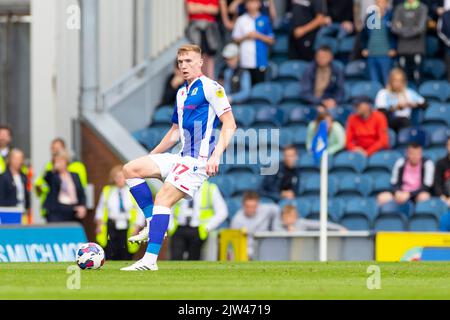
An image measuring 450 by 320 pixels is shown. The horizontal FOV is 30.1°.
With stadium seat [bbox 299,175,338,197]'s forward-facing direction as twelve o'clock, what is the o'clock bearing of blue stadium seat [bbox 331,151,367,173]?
The blue stadium seat is roughly at 8 o'clock from the stadium seat.

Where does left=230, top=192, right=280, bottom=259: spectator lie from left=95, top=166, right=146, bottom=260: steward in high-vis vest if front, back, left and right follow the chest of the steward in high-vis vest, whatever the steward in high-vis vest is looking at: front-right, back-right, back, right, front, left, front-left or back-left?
left

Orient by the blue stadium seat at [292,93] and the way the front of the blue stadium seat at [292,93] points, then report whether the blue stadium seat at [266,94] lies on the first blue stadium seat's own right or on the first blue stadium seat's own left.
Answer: on the first blue stadium seat's own right

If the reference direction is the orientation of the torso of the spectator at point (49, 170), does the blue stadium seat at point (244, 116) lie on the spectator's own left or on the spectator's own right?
on the spectator's own left

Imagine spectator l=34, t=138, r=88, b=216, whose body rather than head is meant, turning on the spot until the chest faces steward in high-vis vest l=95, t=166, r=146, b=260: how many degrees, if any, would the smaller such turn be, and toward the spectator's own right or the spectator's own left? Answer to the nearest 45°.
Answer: approximately 45° to the spectator's own left
